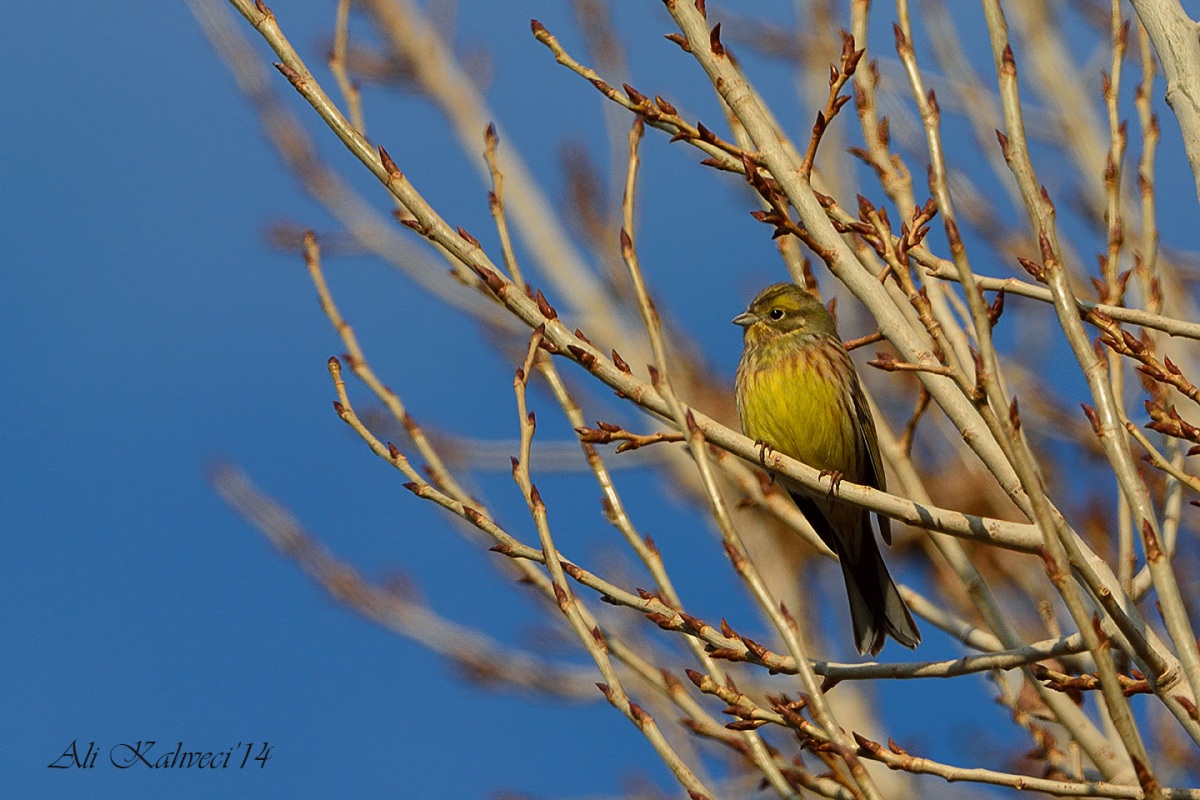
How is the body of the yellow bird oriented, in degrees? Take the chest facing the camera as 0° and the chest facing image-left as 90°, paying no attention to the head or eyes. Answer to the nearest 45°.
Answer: approximately 45°
